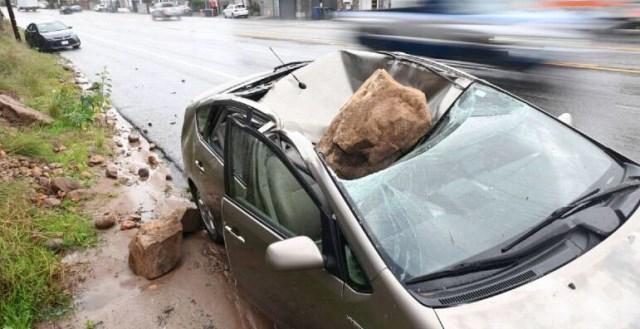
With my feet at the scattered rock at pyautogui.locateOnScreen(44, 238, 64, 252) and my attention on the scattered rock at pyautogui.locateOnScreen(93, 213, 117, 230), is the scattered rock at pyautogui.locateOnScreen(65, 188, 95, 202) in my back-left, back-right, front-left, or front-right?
front-left

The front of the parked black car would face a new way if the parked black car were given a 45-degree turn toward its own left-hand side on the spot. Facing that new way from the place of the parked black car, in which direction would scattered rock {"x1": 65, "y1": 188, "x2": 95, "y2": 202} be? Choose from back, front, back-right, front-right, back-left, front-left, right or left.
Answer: right

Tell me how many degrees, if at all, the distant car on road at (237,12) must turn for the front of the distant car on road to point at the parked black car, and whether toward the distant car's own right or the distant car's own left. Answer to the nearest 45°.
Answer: approximately 135° to the distant car's own left

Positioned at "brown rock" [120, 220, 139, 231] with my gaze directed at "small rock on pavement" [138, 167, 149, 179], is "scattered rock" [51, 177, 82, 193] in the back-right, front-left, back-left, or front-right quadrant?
front-left

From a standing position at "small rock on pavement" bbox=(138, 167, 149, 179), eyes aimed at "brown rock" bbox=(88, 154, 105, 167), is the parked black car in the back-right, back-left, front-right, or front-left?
front-right

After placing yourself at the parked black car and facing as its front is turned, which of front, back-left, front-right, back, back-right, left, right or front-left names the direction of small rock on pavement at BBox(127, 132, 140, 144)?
front-right

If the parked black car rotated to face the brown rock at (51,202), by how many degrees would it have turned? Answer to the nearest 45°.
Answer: approximately 45° to its right

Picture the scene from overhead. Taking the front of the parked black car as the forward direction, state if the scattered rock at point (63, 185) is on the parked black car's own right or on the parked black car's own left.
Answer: on the parked black car's own right

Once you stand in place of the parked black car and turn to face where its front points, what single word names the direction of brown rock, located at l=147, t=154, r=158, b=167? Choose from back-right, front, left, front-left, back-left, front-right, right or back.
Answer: front-right

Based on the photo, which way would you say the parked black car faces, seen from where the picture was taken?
facing the viewer and to the right of the viewer

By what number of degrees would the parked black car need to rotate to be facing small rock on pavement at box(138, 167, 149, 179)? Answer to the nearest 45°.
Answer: approximately 45° to its right

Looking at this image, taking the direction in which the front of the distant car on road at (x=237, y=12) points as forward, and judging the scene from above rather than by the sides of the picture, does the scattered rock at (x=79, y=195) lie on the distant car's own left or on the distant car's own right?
on the distant car's own left
